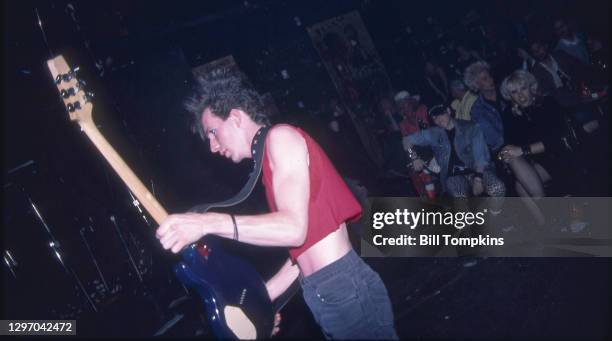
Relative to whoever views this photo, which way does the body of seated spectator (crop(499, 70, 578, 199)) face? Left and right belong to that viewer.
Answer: facing the viewer and to the left of the viewer

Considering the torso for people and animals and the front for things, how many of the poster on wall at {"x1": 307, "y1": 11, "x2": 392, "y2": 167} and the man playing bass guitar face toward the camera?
1

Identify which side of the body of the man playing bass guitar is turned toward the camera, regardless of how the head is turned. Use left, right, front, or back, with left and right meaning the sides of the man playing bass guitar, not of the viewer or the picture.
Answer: left

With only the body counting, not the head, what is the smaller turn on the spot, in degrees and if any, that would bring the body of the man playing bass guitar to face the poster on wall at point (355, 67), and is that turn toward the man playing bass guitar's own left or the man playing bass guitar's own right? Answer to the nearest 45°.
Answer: approximately 90° to the man playing bass guitar's own right

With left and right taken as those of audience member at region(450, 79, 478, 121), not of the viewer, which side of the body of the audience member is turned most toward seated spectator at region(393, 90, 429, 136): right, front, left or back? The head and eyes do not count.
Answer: right

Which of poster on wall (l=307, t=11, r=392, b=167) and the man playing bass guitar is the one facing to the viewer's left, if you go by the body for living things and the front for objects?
the man playing bass guitar

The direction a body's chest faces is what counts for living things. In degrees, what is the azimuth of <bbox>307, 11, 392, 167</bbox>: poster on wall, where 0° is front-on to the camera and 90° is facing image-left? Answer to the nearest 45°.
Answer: approximately 0°

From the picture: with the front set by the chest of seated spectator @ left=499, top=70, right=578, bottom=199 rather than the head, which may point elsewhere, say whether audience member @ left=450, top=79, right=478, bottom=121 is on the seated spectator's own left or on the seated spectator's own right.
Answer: on the seated spectator's own right
